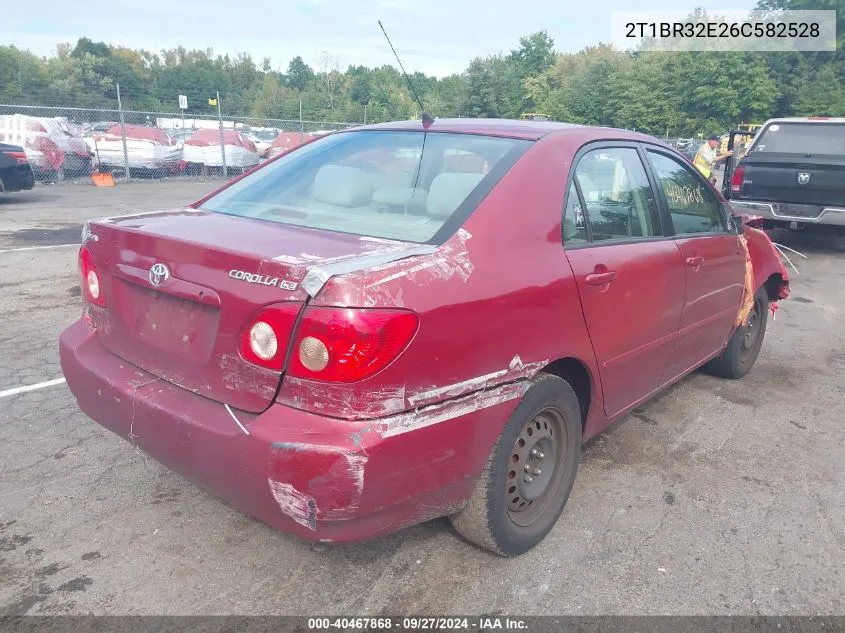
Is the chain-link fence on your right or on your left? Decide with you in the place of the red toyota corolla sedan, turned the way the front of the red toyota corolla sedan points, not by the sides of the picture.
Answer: on your left

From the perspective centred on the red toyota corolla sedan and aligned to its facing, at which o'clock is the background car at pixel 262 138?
The background car is roughly at 10 o'clock from the red toyota corolla sedan.

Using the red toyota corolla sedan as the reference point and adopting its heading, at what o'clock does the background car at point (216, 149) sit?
The background car is roughly at 10 o'clock from the red toyota corolla sedan.

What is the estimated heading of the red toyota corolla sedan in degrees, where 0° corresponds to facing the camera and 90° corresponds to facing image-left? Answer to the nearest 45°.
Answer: approximately 225°

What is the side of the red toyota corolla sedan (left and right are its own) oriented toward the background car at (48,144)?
left

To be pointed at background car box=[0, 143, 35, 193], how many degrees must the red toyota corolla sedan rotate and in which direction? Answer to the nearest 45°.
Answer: approximately 90° to its left
